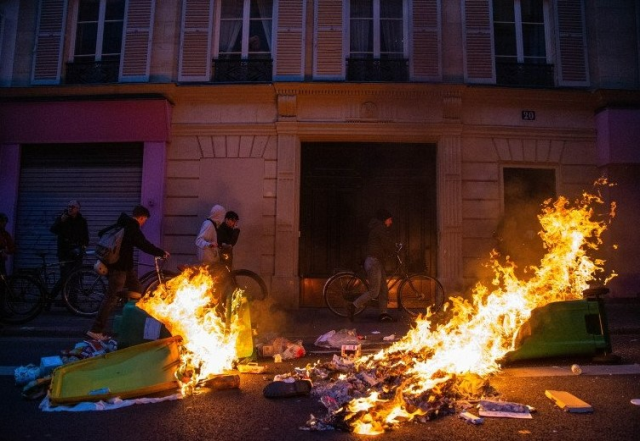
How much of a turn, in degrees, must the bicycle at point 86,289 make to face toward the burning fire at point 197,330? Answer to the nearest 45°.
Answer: approximately 90° to its right

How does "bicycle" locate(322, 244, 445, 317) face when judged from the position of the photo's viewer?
facing to the right of the viewer

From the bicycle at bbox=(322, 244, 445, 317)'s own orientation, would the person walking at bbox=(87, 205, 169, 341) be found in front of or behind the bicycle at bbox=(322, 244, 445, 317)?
behind

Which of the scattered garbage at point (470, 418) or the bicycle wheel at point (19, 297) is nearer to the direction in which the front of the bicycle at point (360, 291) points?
the scattered garbage

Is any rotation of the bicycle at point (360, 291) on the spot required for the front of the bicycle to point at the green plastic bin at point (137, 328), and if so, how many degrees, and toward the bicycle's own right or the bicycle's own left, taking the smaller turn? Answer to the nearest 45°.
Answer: approximately 135° to the bicycle's own right

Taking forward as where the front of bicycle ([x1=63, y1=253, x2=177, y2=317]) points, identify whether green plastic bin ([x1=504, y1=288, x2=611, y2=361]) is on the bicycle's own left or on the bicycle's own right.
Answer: on the bicycle's own right

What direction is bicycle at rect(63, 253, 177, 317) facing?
to the viewer's right

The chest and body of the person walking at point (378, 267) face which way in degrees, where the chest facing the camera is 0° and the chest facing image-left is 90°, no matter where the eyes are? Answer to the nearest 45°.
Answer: approximately 270°

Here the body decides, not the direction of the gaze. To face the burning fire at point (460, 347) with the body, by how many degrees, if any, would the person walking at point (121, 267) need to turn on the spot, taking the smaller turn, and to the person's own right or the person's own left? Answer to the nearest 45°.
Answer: approximately 45° to the person's own right

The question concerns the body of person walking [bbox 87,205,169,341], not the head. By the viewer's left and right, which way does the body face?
facing to the right of the viewer

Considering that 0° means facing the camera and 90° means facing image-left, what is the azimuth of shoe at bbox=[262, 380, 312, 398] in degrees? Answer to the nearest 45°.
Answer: approximately 90°
